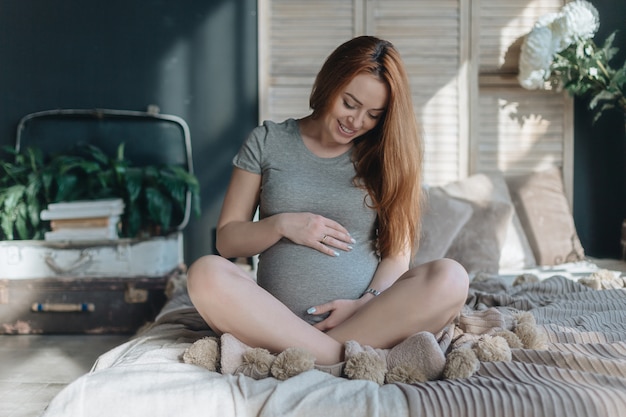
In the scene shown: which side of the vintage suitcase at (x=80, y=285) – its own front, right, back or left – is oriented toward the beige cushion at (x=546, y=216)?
left

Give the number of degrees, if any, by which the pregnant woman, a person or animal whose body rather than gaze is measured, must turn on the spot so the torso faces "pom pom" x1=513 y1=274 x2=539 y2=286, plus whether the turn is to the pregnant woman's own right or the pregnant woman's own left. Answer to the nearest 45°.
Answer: approximately 135° to the pregnant woman's own left

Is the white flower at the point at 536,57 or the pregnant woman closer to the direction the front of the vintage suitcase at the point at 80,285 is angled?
the pregnant woman

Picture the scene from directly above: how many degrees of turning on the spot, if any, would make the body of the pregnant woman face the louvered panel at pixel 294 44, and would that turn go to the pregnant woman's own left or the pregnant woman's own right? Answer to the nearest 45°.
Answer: approximately 180°

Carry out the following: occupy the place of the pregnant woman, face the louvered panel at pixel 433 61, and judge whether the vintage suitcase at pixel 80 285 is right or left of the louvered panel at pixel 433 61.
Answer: left

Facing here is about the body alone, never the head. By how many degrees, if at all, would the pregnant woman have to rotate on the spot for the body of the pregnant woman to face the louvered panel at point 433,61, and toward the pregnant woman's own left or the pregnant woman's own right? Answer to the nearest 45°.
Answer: approximately 180°

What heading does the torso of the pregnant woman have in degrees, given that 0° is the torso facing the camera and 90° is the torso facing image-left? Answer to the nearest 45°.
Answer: approximately 0°

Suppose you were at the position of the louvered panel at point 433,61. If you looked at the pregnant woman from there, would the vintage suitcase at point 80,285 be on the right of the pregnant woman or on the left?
right

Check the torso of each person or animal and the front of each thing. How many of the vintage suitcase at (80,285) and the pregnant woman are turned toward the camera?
2

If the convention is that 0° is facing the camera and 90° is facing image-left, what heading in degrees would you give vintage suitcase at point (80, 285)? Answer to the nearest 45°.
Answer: approximately 0°

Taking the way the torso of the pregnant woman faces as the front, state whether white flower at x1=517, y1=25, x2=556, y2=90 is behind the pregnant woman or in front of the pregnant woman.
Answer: behind
